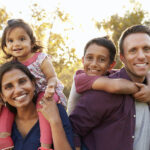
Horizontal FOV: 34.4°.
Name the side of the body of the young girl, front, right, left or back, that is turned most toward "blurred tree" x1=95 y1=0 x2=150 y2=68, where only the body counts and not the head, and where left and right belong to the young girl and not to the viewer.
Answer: back

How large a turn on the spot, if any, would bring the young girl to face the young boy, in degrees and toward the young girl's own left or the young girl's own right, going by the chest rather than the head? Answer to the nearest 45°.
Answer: approximately 90° to the young girl's own left

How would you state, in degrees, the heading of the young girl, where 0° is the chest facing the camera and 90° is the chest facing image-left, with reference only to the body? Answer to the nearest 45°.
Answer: approximately 45°

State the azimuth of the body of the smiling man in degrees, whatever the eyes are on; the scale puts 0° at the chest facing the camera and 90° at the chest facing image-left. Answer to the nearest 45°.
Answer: approximately 315°

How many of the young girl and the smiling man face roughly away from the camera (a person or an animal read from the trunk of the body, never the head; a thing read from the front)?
0

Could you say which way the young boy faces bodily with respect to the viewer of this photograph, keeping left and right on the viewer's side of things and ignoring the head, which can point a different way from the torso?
facing the viewer and to the right of the viewer

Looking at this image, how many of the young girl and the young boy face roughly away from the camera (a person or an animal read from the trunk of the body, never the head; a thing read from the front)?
0

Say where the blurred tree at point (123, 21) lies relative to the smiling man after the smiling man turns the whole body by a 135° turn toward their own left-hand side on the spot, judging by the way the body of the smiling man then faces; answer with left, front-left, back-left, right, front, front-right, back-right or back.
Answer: front

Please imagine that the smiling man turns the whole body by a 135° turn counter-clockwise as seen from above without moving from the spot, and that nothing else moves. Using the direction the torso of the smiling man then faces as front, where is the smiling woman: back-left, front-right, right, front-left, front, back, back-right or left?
left

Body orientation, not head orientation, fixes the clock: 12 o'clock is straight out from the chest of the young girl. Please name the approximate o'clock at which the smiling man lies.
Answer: The smiling man is roughly at 9 o'clock from the young girl.

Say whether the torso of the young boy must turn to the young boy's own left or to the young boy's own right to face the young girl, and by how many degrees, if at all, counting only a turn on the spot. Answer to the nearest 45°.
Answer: approximately 135° to the young boy's own right
